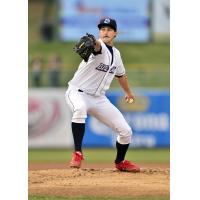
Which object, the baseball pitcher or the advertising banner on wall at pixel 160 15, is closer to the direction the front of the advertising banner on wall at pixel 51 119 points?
the baseball pitcher

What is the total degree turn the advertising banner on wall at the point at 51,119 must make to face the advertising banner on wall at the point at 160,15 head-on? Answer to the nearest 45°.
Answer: approximately 135° to its left

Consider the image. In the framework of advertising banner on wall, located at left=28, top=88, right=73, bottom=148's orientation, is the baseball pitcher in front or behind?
in front

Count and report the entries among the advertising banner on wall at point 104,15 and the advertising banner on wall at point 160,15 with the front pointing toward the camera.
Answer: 2

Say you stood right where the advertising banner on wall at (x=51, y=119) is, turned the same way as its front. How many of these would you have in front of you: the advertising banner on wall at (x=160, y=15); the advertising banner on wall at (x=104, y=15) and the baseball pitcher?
1

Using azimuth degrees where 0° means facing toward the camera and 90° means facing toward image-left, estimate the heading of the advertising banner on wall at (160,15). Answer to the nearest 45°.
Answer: approximately 0°

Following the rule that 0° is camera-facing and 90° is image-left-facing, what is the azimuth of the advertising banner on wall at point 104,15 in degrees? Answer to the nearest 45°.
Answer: approximately 0°

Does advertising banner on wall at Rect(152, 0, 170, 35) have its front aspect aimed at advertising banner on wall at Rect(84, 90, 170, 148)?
yes

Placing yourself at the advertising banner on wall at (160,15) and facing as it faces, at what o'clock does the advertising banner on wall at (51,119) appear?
the advertising banner on wall at (51,119) is roughly at 1 o'clock from the advertising banner on wall at (160,15).

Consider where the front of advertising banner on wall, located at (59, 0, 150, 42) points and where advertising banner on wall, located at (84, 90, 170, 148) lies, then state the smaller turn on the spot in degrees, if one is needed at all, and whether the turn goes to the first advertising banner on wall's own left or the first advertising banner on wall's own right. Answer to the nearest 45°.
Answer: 0° — it already faces it

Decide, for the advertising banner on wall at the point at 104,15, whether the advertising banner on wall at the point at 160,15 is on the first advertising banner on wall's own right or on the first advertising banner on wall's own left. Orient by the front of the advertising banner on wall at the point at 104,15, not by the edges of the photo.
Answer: on the first advertising banner on wall's own left

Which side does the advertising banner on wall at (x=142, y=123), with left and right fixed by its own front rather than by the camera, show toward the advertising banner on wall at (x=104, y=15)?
back

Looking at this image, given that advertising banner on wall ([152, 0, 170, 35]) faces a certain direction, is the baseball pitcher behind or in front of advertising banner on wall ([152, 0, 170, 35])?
in front
